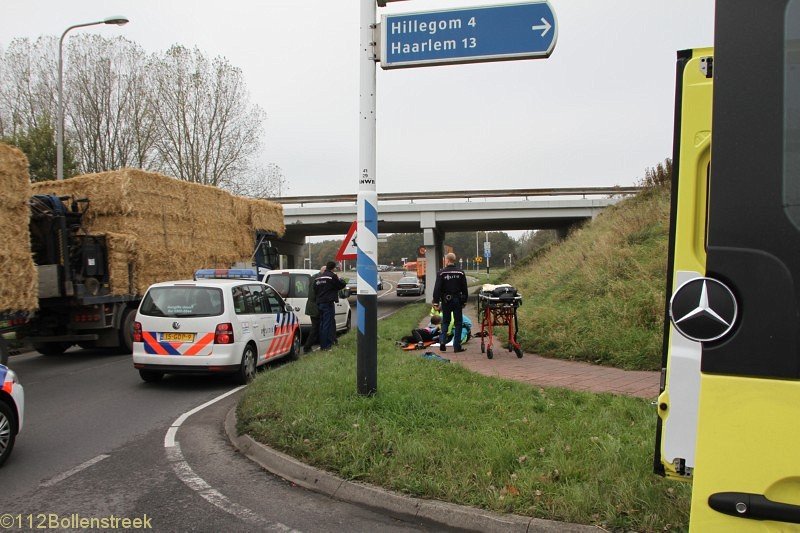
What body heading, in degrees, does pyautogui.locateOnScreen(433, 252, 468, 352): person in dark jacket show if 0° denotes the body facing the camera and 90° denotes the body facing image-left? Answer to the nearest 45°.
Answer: approximately 180°

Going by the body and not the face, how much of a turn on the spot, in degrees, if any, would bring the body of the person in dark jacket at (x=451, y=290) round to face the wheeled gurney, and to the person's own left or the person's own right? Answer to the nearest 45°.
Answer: approximately 90° to the person's own right

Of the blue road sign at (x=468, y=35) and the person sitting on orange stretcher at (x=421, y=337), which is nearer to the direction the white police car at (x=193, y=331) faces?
the person sitting on orange stretcher

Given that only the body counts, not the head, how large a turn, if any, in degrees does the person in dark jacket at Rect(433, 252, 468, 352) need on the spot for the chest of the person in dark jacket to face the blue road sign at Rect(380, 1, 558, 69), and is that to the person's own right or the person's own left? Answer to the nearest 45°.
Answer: approximately 180°

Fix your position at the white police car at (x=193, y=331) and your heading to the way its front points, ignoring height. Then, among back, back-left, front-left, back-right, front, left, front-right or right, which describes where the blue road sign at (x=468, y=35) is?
right

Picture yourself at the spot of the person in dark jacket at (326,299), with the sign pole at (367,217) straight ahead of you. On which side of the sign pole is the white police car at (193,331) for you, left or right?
right

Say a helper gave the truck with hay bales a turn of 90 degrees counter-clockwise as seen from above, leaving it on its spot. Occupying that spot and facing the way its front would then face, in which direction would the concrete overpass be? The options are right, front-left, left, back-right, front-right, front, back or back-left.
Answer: right

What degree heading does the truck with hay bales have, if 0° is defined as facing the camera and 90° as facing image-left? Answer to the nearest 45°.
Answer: approximately 225°
